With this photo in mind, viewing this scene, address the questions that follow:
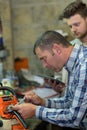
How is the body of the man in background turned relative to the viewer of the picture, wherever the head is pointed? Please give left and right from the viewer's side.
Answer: facing the viewer and to the left of the viewer

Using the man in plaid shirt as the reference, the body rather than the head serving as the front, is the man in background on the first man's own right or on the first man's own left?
on the first man's own right

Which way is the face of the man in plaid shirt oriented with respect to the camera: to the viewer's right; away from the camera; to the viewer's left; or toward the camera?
to the viewer's left

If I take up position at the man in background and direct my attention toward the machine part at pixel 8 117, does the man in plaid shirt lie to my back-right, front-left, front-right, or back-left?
front-left

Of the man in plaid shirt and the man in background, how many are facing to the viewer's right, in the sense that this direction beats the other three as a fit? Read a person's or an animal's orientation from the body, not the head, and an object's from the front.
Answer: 0

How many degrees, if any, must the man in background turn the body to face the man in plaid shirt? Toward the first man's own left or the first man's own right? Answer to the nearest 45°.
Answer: approximately 45° to the first man's own left

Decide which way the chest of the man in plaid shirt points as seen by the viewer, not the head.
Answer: to the viewer's left

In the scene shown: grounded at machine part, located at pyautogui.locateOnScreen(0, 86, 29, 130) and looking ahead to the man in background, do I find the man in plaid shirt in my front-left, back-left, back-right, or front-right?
front-right

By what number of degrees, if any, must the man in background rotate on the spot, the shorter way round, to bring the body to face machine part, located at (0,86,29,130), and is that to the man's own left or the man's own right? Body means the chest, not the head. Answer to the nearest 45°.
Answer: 0° — they already face it

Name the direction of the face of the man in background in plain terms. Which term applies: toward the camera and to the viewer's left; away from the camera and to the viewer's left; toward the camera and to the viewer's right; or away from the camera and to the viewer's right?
toward the camera and to the viewer's left
